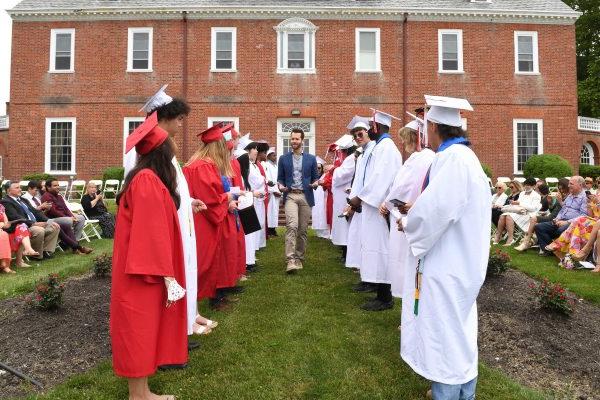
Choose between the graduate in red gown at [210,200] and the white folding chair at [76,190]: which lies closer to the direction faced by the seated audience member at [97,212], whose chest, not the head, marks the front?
the graduate in red gown

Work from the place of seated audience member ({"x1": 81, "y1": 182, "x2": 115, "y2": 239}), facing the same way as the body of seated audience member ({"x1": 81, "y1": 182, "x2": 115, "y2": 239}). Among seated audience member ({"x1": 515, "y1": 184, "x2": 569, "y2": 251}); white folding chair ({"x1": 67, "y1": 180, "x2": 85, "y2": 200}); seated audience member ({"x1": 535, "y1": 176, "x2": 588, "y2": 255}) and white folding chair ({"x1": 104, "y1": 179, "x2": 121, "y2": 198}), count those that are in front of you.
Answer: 2

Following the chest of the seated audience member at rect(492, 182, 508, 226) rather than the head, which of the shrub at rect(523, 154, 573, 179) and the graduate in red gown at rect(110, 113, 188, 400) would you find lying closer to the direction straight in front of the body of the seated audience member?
the graduate in red gown

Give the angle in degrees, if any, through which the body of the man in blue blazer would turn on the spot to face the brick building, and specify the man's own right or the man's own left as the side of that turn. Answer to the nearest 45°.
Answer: approximately 180°

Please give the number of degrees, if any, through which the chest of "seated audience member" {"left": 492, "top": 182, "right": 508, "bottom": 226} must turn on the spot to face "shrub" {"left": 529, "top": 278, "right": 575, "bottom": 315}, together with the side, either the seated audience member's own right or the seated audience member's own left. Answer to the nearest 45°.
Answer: approximately 45° to the seated audience member's own left

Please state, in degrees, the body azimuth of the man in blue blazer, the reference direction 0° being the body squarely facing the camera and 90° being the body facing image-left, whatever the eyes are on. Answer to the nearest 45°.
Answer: approximately 0°

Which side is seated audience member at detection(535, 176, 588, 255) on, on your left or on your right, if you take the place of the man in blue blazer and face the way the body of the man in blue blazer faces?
on your left

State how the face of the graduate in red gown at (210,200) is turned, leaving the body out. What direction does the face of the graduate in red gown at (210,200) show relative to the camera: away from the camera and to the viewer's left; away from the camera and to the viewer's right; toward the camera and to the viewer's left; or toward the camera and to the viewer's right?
away from the camera and to the viewer's right

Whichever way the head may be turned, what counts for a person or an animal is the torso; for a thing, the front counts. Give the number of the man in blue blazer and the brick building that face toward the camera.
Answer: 2

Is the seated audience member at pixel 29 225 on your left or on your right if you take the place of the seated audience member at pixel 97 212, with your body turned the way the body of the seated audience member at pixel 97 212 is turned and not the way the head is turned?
on your right

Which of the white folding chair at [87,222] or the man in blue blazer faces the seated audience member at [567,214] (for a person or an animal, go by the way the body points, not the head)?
the white folding chair

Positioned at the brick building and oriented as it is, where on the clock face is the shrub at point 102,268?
The shrub is roughly at 12 o'clock from the brick building.

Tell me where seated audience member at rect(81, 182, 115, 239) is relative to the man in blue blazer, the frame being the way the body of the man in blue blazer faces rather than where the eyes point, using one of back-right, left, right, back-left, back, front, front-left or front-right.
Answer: back-right
